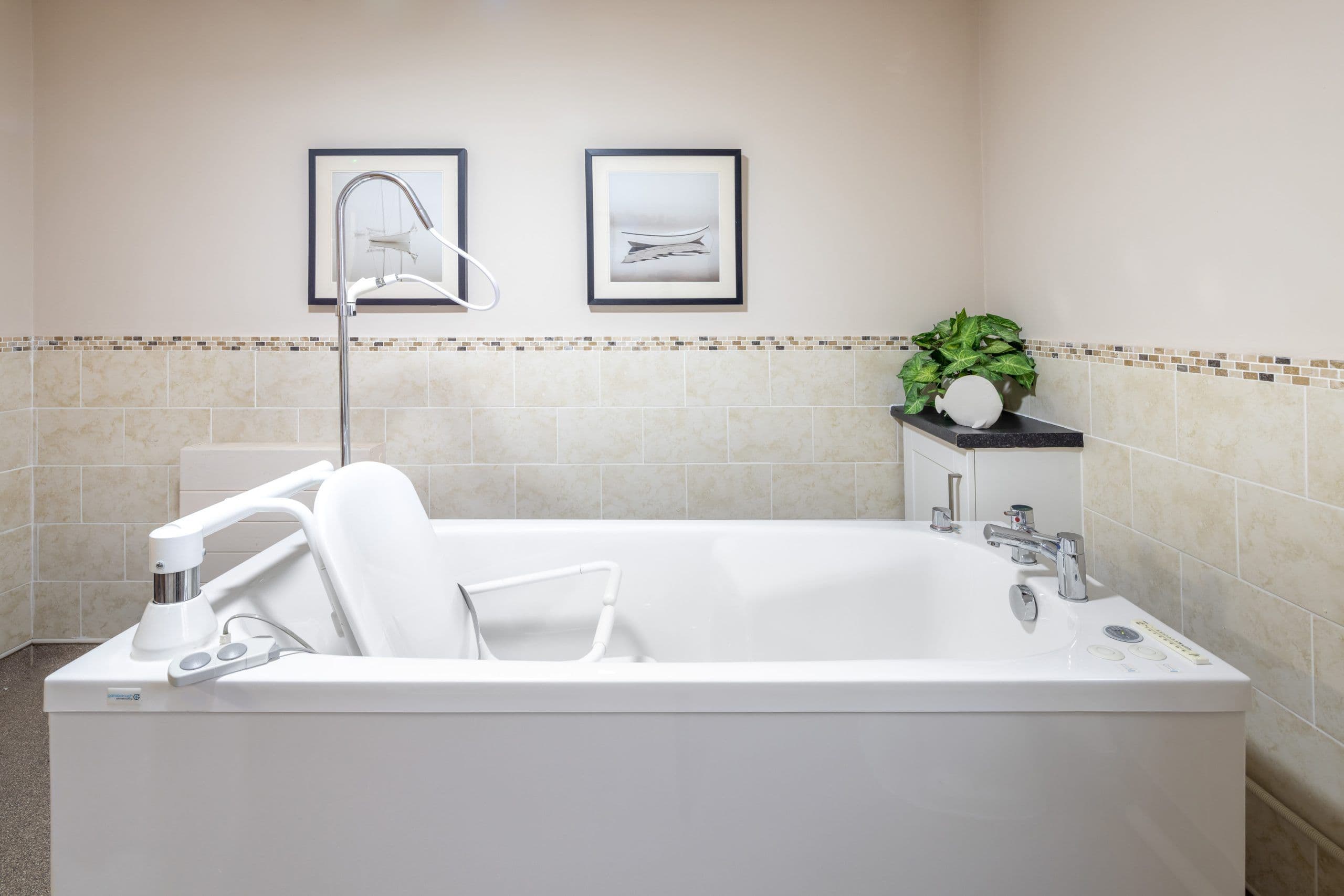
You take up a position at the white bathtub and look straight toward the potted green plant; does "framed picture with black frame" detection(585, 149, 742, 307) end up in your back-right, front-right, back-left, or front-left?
front-left

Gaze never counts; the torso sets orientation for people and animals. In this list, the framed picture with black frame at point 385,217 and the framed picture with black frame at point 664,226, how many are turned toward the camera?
2

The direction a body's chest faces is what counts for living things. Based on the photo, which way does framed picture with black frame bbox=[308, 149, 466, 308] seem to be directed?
toward the camera

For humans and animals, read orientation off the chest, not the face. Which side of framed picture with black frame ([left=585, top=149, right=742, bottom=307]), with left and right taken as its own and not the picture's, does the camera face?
front

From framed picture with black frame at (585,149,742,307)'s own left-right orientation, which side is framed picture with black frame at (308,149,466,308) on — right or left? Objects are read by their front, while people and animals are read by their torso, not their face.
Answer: on its right

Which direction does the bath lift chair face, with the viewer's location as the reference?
facing the viewer and to the right of the viewer

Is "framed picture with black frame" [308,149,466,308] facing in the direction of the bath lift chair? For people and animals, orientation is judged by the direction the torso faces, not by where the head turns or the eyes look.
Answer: yes

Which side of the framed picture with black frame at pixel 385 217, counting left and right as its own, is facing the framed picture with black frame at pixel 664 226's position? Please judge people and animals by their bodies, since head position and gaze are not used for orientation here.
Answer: left

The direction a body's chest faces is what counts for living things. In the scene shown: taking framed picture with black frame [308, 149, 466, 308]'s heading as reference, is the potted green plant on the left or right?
on its left

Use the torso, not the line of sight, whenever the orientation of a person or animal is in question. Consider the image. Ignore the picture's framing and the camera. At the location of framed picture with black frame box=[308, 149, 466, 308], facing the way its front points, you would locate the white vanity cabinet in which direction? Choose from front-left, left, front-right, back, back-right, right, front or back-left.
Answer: front-left

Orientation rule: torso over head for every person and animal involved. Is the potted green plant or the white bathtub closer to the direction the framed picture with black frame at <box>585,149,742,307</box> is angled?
the white bathtub

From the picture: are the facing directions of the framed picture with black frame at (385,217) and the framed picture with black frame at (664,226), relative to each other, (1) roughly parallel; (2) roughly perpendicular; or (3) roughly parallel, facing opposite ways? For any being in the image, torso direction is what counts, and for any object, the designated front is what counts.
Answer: roughly parallel
